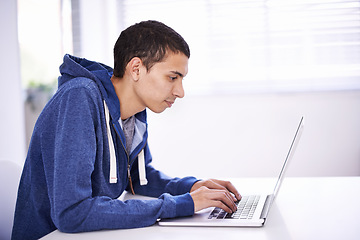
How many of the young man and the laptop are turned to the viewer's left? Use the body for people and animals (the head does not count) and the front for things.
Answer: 1

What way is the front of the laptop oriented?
to the viewer's left

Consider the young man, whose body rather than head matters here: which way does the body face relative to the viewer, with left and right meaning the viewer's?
facing to the right of the viewer

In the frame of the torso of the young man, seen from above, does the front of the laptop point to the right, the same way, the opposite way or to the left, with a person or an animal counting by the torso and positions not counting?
the opposite way

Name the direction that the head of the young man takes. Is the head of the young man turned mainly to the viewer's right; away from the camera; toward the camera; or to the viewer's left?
to the viewer's right
